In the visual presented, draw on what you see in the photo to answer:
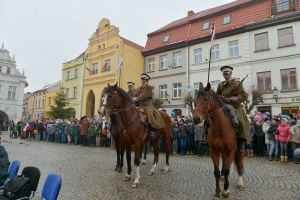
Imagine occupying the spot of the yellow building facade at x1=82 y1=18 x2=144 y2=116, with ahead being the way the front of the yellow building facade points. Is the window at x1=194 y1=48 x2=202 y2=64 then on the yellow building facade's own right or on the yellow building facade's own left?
on the yellow building facade's own left

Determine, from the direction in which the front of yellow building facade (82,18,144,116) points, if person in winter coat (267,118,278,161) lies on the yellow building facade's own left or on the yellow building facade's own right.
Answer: on the yellow building facade's own left

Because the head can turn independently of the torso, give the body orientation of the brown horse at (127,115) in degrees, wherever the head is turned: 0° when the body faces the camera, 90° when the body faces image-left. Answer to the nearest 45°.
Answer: approximately 45°

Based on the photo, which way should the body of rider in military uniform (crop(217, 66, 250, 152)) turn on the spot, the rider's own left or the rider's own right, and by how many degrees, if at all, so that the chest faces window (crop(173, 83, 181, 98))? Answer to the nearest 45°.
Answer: approximately 135° to the rider's own right

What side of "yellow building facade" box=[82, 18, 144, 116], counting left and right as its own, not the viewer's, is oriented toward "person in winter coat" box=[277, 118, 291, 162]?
left

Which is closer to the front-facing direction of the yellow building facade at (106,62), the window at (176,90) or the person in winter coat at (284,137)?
the person in winter coat

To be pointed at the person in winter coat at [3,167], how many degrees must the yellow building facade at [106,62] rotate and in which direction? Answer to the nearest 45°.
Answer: approximately 45° to its left

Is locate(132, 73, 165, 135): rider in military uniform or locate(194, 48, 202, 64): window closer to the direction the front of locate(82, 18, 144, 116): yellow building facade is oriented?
the rider in military uniform

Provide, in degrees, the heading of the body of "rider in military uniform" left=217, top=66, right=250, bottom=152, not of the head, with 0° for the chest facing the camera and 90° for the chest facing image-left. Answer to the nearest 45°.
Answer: approximately 45°
